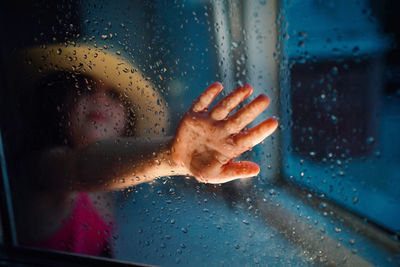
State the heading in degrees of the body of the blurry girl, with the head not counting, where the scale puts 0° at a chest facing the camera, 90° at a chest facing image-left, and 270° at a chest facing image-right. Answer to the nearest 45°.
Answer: approximately 315°
